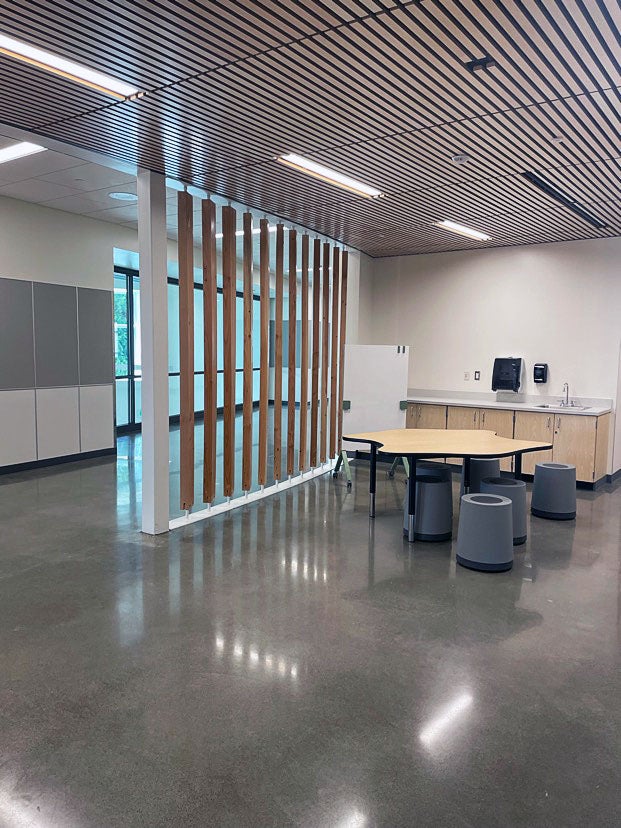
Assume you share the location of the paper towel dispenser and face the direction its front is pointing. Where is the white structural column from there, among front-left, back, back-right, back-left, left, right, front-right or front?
front-right

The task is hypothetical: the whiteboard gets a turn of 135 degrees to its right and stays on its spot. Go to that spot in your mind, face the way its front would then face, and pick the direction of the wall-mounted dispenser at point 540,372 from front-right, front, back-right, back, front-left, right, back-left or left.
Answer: back-right

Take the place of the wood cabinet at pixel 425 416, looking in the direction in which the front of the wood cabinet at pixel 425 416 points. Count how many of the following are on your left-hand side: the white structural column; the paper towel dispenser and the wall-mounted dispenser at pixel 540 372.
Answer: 2

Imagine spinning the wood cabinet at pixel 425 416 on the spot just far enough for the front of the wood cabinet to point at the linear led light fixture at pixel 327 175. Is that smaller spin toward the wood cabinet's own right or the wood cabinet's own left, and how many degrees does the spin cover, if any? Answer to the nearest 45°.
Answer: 0° — it already faces it

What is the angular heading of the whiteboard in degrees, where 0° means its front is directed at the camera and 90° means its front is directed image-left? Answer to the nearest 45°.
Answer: approximately 0°

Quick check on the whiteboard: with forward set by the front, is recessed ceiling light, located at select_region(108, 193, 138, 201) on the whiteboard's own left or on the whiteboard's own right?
on the whiteboard's own right

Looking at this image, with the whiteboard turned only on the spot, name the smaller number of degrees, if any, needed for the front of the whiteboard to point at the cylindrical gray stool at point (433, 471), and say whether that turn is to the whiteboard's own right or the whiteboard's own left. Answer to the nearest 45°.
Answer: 0° — it already faces it

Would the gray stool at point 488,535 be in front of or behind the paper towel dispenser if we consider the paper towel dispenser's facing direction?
in front

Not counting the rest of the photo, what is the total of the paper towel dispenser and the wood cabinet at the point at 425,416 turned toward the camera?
2

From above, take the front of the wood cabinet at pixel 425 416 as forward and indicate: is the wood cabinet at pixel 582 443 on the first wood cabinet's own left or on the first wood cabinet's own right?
on the first wood cabinet's own left

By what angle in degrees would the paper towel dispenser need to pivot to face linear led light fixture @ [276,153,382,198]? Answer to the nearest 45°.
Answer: approximately 45° to its right
